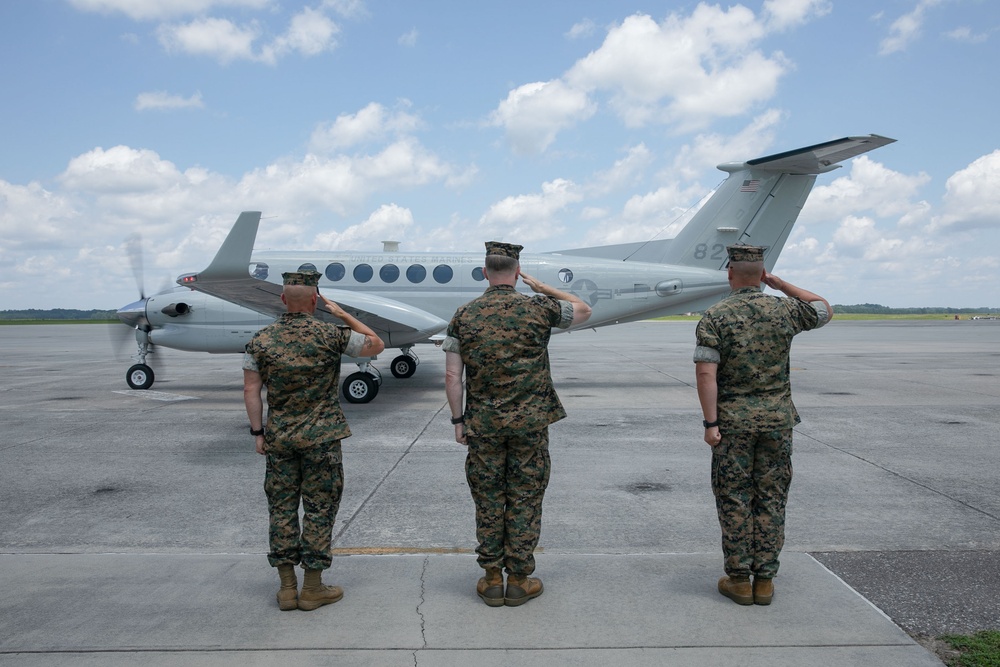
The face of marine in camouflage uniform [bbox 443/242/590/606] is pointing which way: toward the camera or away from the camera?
away from the camera

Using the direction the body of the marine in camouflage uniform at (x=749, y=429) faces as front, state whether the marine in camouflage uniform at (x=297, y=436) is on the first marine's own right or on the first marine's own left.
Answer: on the first marine's own left

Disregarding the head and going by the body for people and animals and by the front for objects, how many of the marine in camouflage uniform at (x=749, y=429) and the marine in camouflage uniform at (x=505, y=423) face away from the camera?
2

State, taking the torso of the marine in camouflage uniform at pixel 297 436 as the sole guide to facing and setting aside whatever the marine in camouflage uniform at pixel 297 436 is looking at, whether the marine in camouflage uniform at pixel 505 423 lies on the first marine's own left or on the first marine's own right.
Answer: on the first marine's own right

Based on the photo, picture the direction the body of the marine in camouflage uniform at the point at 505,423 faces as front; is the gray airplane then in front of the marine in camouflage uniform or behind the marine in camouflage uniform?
in front

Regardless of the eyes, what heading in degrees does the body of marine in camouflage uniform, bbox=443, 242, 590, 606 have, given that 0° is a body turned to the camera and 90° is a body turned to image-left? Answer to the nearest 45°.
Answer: approximately 180°

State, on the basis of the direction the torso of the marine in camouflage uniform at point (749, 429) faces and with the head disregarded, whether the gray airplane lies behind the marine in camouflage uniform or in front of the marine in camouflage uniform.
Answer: in front

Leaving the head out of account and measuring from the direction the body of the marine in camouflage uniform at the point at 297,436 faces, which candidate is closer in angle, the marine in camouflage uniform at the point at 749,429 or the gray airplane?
the gray airplane

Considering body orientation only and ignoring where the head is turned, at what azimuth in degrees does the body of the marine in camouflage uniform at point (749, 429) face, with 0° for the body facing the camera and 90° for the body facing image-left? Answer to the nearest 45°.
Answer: approximately 180°

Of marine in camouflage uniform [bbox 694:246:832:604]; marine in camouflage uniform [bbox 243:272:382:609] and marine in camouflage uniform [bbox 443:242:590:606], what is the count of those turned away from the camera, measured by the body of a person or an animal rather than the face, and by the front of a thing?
3

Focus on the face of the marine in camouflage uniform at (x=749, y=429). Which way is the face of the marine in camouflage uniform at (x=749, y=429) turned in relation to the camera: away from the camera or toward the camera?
away from the camera

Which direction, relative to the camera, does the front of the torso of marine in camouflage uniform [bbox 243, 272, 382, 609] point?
away from the camera

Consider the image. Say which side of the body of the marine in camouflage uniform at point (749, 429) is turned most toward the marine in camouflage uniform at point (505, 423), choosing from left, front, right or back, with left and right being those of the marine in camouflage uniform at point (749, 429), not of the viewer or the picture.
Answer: left

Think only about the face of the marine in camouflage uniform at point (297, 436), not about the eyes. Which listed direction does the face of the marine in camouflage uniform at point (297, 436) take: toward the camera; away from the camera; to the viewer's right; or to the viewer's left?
away from the camera

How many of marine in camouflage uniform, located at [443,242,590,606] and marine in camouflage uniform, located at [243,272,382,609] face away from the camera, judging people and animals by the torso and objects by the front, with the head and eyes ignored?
2

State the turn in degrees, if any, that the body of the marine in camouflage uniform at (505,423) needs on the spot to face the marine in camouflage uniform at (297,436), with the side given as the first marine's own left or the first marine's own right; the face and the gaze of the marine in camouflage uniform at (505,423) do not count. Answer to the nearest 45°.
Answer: approximately 90° to the first marine's own left
